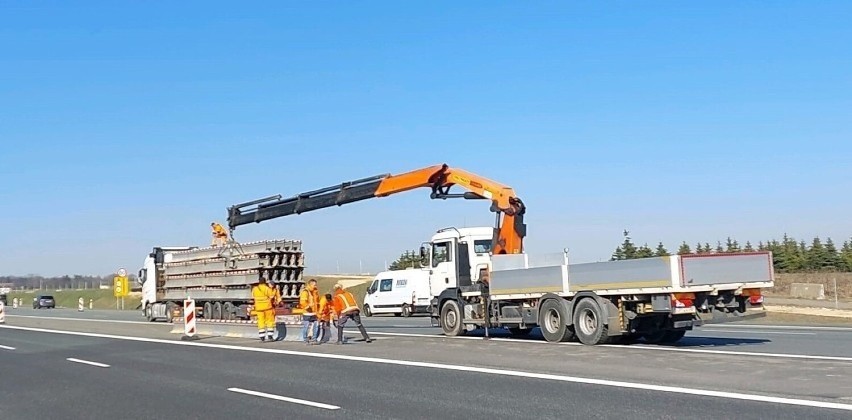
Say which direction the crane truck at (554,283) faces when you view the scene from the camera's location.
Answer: facing away from the viewer and to the left of the viewer

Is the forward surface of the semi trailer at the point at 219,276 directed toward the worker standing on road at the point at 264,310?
no

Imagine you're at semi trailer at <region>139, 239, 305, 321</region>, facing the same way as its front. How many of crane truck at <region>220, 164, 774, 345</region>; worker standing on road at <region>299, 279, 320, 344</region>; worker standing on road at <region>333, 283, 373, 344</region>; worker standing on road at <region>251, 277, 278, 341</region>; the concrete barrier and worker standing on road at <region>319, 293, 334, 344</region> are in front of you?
0

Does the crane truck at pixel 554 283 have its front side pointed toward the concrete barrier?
no

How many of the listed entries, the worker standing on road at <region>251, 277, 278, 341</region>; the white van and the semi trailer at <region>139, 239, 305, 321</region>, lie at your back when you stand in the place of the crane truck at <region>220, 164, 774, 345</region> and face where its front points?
0

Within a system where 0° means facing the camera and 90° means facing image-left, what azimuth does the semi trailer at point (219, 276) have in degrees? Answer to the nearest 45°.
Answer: approximately 135°

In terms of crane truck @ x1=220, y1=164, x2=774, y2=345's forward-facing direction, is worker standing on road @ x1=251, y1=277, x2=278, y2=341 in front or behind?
in front

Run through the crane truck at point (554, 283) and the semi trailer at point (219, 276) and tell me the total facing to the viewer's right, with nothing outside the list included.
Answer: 0

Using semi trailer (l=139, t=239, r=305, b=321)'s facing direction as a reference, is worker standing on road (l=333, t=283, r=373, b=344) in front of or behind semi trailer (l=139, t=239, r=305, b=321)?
behind

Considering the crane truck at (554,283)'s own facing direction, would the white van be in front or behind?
in front

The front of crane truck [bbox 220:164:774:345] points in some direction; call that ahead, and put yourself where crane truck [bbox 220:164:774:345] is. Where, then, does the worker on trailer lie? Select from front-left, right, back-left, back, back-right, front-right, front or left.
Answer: front

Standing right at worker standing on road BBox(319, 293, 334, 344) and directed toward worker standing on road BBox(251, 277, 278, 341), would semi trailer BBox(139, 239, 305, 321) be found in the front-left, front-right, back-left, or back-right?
front-right

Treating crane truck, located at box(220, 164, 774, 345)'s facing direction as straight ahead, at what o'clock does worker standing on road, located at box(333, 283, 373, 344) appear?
The worker standing on road is roughly at 11 o'clock from the crane truck.

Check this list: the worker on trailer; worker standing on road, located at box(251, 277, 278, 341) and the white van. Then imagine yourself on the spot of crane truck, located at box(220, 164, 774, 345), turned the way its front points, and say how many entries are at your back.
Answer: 0

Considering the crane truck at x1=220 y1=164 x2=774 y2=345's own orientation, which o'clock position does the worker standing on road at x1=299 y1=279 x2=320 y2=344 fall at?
The worker standing on road is roughly at 11 o'clock from the crane truck.

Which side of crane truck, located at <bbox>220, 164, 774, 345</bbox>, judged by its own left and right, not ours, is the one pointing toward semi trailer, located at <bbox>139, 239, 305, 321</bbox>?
front

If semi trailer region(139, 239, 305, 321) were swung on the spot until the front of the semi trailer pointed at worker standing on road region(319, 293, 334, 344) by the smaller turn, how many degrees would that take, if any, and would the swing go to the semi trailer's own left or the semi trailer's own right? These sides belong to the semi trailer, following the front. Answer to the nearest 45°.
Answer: approximately 135° to the semi trailer's own left

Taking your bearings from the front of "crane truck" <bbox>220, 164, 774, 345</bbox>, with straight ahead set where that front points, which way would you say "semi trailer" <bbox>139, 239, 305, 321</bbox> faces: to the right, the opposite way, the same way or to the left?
the same way
